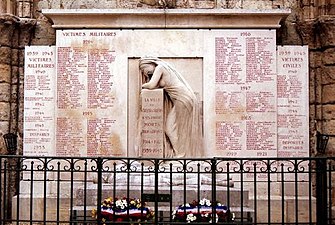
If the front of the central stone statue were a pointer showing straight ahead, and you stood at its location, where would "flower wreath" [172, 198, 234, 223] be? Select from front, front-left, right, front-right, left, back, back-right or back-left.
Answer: left

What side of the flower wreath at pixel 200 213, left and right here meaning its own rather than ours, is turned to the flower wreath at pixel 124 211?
right

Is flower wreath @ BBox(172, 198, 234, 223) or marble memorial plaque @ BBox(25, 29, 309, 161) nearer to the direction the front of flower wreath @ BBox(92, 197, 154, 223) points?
the flower wreath

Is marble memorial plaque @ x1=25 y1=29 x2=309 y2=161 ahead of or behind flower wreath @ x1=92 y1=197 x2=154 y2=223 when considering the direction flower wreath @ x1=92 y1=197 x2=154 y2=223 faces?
behind

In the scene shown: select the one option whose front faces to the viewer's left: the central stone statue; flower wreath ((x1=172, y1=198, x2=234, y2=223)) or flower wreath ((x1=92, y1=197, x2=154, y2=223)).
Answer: the central stone statue

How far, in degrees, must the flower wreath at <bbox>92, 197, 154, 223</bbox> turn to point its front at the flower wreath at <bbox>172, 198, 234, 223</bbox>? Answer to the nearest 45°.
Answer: approximately 90° to its left

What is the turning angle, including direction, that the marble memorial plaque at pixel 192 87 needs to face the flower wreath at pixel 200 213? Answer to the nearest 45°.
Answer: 0° — it already faces it
